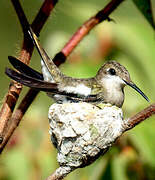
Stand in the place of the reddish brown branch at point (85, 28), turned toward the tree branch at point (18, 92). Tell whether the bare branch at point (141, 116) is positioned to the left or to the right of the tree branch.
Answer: left

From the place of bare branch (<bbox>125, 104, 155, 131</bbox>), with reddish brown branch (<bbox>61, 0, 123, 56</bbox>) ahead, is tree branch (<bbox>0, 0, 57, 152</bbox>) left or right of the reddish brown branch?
left

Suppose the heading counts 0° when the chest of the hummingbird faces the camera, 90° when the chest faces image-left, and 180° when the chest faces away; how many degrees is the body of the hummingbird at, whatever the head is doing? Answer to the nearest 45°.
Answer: approximately 270°
